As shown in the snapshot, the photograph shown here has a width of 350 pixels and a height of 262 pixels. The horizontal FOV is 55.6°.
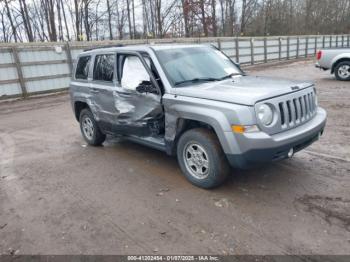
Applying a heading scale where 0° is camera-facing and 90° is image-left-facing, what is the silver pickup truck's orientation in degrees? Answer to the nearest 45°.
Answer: approximately 270°

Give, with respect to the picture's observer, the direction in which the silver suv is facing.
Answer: facing the viewer and to the right of the viewer

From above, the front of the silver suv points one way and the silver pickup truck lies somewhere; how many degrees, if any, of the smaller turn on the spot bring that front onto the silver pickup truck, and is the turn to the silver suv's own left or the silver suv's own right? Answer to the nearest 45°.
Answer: approximately 90° to the silver suv's own left

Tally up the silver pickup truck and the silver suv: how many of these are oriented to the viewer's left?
0

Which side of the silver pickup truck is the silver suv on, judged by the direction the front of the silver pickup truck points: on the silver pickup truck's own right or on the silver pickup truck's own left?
on the silver pickup truck's own right
